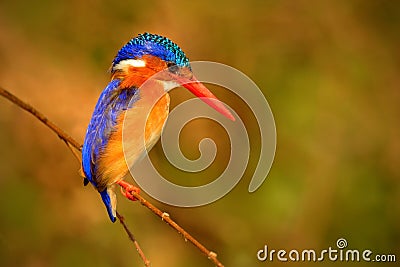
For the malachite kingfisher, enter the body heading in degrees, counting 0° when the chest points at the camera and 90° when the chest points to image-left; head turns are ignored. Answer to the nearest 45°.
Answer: approximately 270°
